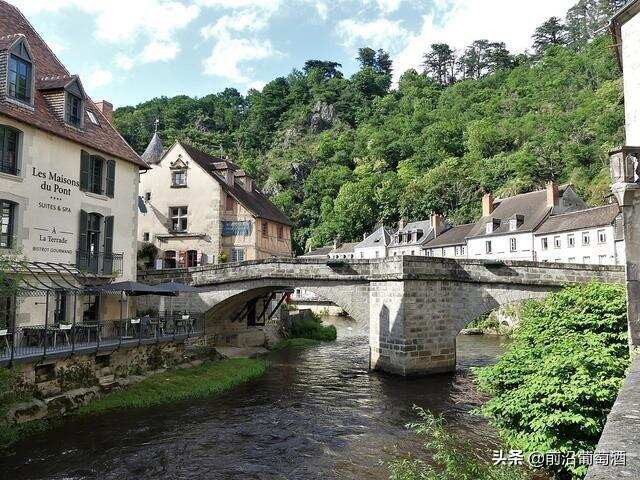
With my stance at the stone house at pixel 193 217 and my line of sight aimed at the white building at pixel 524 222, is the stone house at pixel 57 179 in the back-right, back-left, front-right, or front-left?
back-right

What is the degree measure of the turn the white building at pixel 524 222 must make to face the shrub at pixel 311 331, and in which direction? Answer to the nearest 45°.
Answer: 0° — it already faces it

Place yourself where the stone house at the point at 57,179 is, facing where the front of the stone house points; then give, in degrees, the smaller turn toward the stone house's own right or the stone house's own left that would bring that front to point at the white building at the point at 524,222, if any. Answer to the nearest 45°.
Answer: approximately 45° to the stone house's own left

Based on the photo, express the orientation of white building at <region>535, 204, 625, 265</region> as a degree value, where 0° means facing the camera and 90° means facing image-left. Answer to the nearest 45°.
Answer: approximately 45°

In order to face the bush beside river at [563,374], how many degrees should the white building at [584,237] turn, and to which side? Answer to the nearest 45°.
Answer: approximately 45° to its left

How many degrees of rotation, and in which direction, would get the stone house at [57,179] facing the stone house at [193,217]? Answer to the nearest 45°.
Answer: approximately 90° to its left

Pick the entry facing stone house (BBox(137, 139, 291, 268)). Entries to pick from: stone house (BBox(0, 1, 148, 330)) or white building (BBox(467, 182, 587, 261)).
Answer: the white building

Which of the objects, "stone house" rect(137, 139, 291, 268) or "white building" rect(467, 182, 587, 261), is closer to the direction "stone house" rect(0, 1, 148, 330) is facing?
the white building

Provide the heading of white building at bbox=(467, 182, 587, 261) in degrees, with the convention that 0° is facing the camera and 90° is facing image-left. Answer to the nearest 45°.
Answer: approximately 45°

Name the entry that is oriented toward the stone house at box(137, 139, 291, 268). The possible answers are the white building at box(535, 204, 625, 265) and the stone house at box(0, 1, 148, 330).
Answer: the white building
